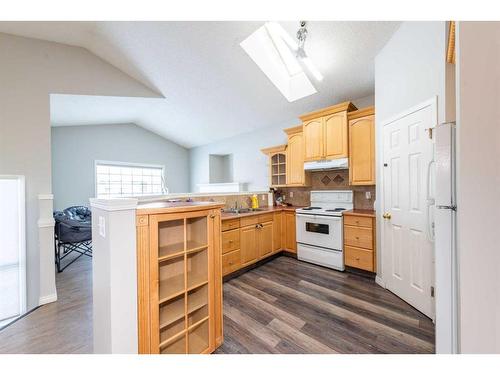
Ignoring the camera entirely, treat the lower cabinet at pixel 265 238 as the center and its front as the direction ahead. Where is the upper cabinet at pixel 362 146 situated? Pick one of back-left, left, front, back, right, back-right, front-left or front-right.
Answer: front-left

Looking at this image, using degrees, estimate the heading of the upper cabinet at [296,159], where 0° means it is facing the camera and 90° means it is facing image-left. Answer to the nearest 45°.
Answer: approximately 45°

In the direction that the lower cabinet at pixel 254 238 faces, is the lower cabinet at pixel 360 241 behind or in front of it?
in front

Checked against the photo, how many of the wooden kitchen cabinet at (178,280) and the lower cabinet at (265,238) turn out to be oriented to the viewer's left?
0
